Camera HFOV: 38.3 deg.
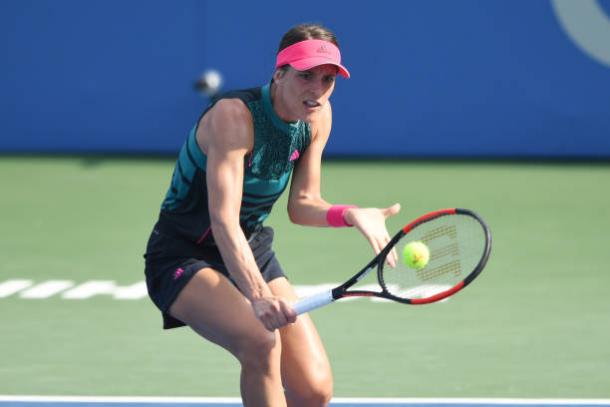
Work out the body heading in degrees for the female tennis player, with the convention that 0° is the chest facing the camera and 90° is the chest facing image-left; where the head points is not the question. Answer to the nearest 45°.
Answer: approximately 315°

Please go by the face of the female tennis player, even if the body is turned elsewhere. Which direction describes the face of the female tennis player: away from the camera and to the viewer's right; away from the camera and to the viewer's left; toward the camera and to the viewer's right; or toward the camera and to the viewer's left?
toward the camera and to the viewer's right

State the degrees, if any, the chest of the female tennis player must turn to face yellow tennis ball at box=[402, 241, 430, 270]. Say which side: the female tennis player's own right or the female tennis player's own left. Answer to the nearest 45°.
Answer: approximately 45° to the female tennis player's own left
